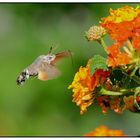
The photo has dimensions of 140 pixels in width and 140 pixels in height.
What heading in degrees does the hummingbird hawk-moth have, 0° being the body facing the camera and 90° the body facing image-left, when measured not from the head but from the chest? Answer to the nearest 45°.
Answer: approximately 270°

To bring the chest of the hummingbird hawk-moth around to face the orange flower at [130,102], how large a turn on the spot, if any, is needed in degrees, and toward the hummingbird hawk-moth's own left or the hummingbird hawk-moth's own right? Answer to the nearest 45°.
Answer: approximately 45° to the hummingbird hawk-moth's own right
